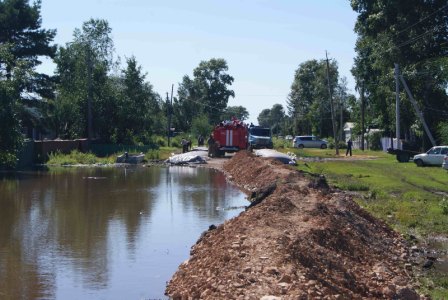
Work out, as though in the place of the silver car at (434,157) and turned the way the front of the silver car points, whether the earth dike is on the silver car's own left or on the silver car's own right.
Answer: on the silver car's own left

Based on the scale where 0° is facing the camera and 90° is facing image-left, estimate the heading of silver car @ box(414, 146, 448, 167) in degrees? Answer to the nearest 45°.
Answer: approximately 90°

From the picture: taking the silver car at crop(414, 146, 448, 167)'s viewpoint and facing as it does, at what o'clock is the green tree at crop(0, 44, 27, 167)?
The green tree is roughly at 11 o'clock from the silver car.
